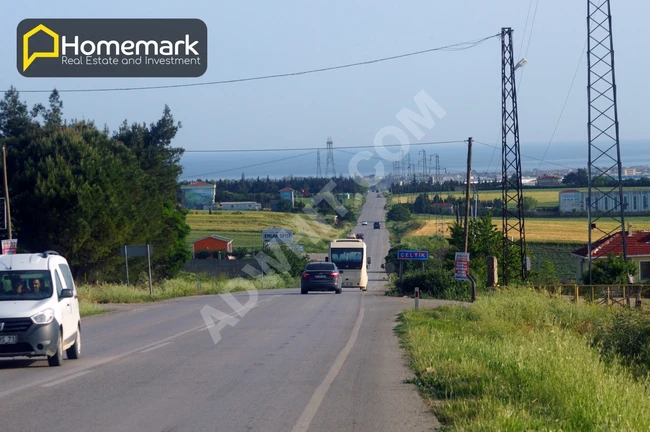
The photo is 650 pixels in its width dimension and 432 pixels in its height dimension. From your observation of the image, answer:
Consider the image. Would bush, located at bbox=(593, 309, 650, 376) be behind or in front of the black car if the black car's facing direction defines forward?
behind

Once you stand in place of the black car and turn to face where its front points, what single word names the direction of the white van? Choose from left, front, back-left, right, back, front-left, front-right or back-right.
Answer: back

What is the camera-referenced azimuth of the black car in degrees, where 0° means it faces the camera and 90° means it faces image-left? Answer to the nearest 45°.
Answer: approximately 180°

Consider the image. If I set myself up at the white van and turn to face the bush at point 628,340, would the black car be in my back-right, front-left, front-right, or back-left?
front-left

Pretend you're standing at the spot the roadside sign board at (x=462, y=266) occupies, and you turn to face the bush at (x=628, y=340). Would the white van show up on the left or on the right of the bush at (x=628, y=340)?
right

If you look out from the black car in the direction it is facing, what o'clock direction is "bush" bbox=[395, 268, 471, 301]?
The bush is roughly at 4 o'clock from the black car.

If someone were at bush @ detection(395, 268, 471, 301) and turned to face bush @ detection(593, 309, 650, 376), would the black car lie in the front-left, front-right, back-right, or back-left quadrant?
back-right

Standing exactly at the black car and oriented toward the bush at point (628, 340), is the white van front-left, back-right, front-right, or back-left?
front-right

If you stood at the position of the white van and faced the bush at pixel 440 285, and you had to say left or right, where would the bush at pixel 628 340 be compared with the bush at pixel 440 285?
right
